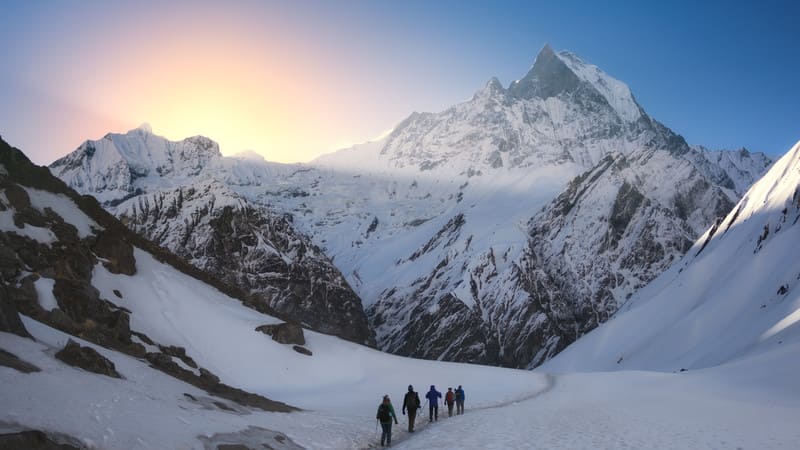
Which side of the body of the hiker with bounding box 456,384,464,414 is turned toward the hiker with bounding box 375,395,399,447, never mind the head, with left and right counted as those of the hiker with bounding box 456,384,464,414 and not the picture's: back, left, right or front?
back

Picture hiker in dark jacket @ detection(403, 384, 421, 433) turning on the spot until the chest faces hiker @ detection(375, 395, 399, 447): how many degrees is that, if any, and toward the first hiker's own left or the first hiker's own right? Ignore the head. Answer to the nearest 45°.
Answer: approximately 180°

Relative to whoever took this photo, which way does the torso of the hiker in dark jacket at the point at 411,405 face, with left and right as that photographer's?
facing away from the viewer

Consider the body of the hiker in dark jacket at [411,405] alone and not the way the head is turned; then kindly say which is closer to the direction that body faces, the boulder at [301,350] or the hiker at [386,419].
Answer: the boulder

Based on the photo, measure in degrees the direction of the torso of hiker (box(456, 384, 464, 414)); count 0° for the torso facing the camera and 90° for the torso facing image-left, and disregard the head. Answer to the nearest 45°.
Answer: approximately 180°

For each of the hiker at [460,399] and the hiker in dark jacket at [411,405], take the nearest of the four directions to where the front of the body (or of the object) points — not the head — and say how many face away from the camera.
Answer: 2

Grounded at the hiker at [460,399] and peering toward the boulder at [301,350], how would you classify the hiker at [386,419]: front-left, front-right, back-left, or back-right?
back-left

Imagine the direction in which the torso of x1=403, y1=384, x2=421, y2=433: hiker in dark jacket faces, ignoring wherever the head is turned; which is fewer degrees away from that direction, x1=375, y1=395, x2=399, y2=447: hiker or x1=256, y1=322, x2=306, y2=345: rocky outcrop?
the rocky outcrop

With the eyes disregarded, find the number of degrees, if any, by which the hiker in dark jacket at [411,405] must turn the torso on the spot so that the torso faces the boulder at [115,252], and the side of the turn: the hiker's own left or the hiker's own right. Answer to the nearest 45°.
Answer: approximately 45° to the hiker's own left
